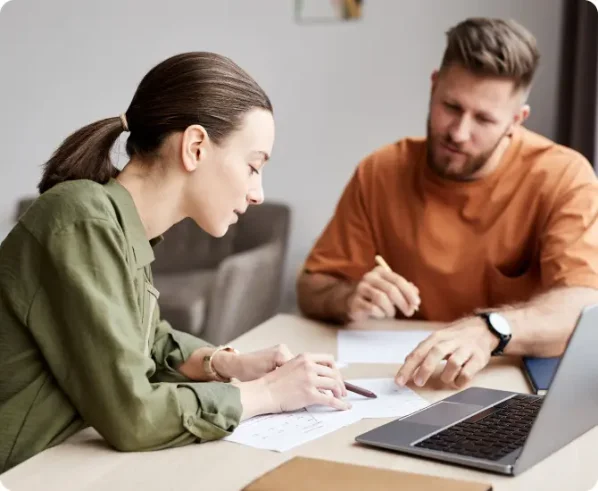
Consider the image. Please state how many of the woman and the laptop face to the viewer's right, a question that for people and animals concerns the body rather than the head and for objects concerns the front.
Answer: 1

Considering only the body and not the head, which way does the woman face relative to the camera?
to the viewer's right

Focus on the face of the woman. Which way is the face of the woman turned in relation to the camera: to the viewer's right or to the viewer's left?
to the viewer's right
